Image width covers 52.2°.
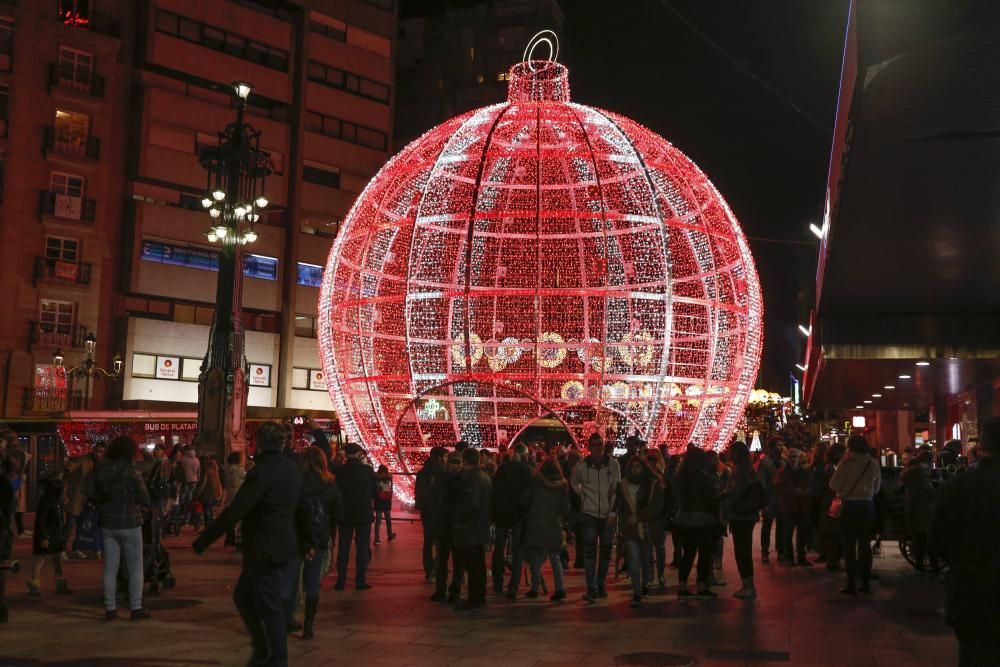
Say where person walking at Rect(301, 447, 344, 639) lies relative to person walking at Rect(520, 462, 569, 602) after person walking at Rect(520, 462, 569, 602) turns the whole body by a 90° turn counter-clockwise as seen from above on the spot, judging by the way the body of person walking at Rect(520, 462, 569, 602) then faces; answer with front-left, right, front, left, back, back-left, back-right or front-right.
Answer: front-left

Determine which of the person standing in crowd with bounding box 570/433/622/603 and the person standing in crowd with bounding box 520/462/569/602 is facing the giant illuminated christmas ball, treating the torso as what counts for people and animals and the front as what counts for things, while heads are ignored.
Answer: the person standing in crowd with bounding box 520/462/569/602

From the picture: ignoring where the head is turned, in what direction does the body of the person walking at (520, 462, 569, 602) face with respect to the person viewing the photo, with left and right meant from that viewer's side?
facing away from the viewer

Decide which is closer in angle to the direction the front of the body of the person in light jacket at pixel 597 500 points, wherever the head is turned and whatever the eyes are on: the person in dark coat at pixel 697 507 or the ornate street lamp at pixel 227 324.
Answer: the person in dark coat

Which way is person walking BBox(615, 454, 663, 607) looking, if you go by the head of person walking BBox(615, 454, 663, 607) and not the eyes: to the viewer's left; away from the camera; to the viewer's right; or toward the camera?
toward the camera

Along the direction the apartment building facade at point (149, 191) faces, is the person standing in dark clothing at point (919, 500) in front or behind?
in front

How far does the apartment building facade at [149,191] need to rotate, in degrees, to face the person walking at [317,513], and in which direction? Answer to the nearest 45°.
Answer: approximately 45° to its right

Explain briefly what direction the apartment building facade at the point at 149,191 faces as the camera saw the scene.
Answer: facing the viewer and to the right of the viewer

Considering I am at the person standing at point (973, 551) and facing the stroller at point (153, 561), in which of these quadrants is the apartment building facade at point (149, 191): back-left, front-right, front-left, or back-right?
front-right

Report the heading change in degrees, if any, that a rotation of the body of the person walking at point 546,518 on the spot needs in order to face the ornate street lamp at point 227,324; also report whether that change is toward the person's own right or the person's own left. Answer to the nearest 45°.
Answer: approximately 45° to the person's own left

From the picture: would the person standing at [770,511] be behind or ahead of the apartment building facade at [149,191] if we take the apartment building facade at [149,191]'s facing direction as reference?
ahead

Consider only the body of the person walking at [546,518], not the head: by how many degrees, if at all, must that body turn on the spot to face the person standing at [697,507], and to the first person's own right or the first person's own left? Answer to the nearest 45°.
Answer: approximately 90° to the first person's own right
